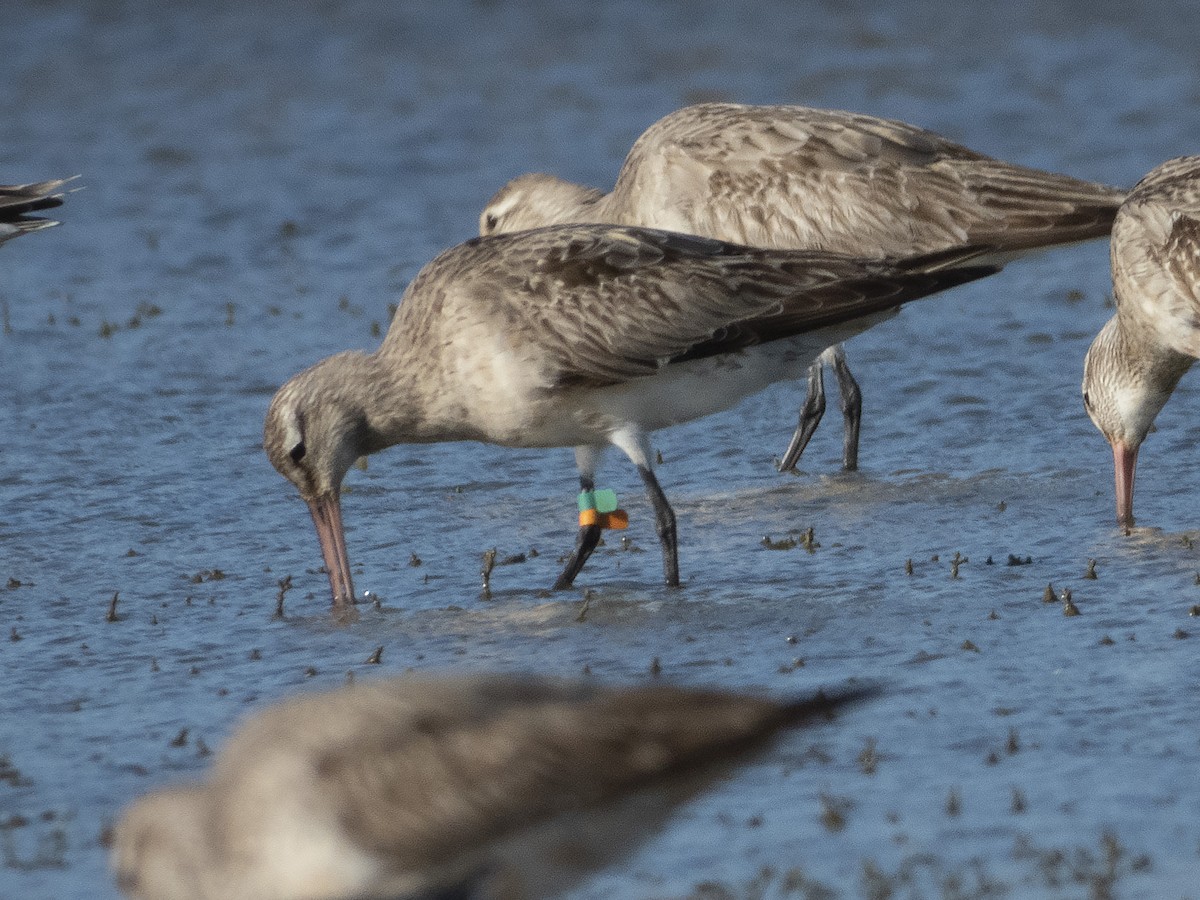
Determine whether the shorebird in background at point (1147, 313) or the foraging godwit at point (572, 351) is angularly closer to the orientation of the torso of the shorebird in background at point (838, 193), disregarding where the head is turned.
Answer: the foraging godwit

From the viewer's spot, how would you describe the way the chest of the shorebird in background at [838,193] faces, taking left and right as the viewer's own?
facing to the left of the viewer

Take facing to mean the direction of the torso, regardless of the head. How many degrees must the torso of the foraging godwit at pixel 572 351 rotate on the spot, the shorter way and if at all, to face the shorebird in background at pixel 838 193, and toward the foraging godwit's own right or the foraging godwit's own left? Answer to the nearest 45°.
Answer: approximately 135° to the foraging godwit's own right

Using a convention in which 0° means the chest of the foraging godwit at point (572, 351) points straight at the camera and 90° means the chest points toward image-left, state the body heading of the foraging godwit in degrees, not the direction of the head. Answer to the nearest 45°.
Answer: approximately 90°

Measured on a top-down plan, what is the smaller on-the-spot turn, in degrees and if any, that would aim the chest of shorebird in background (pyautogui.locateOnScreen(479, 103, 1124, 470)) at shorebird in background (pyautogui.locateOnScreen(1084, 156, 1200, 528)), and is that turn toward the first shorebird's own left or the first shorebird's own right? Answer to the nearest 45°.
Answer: approximately 135° to the first shorebird's own left

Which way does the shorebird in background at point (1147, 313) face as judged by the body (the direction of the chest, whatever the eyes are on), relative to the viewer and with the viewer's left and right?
facing to the left of the viewer

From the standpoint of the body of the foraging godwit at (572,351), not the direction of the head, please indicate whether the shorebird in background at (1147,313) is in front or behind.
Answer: behind
